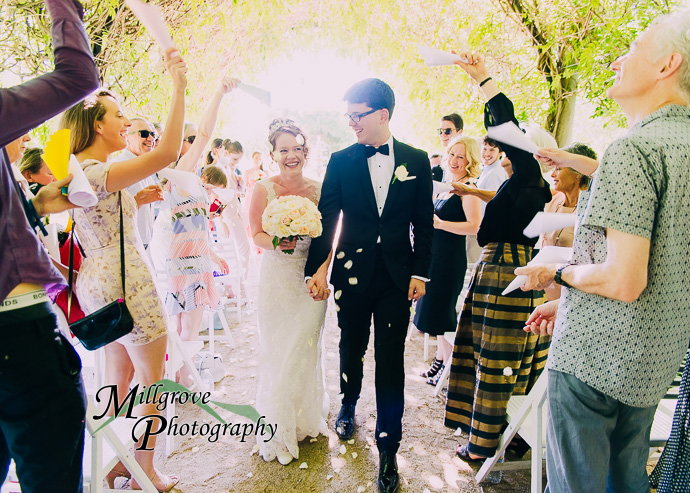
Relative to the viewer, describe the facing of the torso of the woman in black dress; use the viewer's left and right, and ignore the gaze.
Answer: facing the viewer and to the left of the viewer

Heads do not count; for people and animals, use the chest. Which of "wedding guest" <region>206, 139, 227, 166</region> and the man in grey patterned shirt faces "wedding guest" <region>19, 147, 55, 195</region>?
the man in grey patterned shirt

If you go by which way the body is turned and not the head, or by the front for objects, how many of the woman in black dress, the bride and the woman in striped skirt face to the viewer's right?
0

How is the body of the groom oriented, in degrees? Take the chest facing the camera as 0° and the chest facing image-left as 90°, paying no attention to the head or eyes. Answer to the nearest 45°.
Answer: approximately 0°

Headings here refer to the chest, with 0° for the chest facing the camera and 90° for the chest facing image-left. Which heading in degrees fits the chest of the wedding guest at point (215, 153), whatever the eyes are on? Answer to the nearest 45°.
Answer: approximately 270°

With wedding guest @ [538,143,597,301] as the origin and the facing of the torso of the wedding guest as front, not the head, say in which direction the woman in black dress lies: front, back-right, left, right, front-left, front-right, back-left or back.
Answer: front-right

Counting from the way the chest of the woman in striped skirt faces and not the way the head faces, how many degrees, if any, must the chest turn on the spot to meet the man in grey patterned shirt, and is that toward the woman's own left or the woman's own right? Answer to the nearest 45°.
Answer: approximately 90° to the woman's own left

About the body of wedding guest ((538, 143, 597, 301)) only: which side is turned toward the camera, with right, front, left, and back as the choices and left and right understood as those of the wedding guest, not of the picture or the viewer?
left

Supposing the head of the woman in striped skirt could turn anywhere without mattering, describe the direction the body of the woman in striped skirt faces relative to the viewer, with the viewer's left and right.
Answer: facing to the left of the viewer

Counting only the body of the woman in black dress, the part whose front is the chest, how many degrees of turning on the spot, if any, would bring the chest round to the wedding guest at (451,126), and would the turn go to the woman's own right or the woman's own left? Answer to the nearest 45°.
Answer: approximately 135° to the woman's own right

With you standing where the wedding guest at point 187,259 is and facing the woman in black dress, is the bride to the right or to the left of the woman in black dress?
right

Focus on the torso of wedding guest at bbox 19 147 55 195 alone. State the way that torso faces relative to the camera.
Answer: to the viewer's right

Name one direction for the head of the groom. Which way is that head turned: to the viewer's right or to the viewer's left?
to the viewer's left
